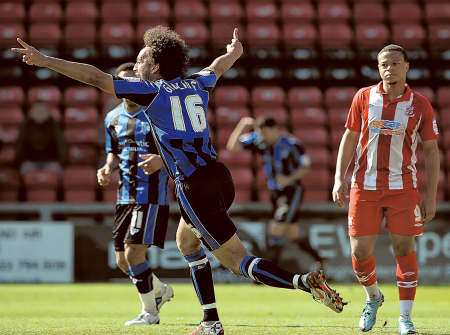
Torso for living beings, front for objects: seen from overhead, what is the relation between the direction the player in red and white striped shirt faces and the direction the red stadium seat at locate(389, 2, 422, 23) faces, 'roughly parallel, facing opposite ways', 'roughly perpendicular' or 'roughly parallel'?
roughly parallel

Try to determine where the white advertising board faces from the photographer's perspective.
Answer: facing the viewer

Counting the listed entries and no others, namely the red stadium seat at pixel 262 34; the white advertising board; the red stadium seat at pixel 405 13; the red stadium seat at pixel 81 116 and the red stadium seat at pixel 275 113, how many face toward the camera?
5

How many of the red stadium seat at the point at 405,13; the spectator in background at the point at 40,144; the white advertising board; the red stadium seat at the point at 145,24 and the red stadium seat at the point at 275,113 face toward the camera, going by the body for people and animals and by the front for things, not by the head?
5

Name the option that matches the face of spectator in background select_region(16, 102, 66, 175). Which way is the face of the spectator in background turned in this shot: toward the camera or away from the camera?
toward the camera

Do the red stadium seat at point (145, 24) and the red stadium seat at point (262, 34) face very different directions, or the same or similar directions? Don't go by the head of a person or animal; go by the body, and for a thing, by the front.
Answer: same or similar directions

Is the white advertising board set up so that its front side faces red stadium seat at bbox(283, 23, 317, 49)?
no

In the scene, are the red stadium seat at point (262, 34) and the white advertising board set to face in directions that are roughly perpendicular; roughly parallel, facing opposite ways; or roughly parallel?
roughly parallel

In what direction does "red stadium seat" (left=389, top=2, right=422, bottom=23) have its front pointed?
toward the camera

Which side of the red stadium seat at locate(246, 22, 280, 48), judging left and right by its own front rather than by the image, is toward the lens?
front

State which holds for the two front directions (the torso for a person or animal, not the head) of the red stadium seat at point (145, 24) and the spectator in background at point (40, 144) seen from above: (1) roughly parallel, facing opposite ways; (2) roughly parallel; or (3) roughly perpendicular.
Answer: roughly parallel

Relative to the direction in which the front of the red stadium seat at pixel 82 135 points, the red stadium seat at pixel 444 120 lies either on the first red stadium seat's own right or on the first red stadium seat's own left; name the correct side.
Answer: on the first red stadium seat's own left

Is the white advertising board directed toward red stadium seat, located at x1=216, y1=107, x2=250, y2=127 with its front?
no

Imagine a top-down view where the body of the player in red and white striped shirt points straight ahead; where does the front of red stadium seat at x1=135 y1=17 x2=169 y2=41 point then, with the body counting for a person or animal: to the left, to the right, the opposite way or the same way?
the same way

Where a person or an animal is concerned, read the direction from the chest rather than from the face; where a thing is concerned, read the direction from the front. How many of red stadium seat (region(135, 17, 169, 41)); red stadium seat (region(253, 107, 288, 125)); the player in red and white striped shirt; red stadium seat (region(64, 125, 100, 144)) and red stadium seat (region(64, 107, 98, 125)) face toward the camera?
5

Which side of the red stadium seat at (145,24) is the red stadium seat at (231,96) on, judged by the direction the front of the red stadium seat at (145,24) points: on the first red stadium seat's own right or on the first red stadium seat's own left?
on the first red stadium seat's own left

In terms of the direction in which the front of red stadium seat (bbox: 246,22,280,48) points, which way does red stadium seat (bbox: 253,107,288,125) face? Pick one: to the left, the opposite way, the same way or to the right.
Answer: the same way
